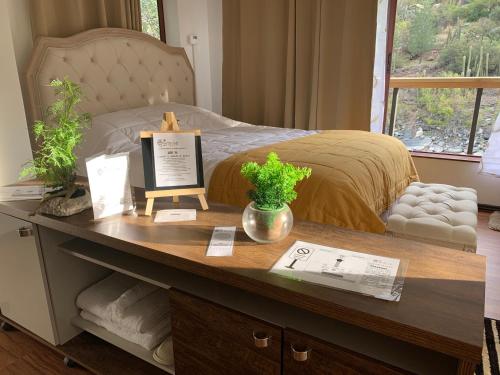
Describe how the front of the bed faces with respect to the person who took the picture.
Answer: facing the viewer and to the right of the viewer

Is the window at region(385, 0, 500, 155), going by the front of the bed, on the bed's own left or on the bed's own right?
on the bed's own left

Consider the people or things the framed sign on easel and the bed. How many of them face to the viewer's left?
0

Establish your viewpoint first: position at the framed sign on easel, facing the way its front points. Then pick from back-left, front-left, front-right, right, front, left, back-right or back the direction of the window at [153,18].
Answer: back

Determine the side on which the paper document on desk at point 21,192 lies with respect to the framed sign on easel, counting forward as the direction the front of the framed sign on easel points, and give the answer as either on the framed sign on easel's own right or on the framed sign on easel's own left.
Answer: on the framed sign on easel's own right

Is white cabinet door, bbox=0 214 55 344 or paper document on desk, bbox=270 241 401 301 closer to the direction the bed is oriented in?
the paper document on desk

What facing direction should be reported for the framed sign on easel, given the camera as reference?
facing the viewer

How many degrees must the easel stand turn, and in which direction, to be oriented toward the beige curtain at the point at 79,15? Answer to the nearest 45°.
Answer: approximately 180°

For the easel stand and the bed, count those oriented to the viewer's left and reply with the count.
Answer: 0
